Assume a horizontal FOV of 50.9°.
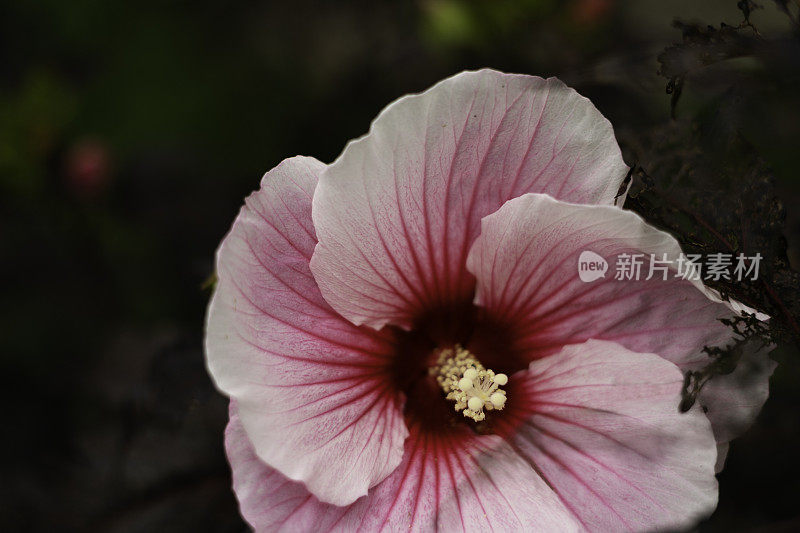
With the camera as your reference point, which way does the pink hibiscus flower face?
facing the viewer
